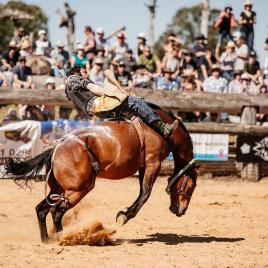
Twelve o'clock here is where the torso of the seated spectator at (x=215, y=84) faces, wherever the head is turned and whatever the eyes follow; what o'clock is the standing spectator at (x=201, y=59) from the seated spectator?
The standing spectator is roughly at 5 o'clock from the seated spectator.

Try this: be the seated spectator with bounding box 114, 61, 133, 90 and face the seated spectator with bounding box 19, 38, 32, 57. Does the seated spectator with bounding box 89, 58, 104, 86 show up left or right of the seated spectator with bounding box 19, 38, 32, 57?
left

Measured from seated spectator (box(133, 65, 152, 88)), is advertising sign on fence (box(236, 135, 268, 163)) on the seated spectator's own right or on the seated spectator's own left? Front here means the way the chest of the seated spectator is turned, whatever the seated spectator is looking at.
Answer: on the seated spectator's own left

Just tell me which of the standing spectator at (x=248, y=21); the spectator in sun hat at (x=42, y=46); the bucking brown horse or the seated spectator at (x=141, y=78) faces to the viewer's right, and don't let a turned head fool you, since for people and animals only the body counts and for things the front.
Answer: the bucking brown horse

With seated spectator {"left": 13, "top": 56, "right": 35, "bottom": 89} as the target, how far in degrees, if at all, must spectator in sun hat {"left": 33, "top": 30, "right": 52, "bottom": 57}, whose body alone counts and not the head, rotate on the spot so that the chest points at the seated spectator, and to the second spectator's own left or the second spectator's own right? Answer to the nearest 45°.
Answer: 0° — they already face them

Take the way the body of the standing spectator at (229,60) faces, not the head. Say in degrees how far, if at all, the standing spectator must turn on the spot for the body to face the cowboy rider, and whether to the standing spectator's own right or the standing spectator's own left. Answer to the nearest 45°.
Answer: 0° — they already face them

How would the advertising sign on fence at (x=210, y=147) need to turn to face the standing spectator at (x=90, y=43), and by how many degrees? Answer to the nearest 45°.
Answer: approximately 135° to its right

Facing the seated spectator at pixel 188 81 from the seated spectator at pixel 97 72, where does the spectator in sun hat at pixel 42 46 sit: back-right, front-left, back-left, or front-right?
back-left
